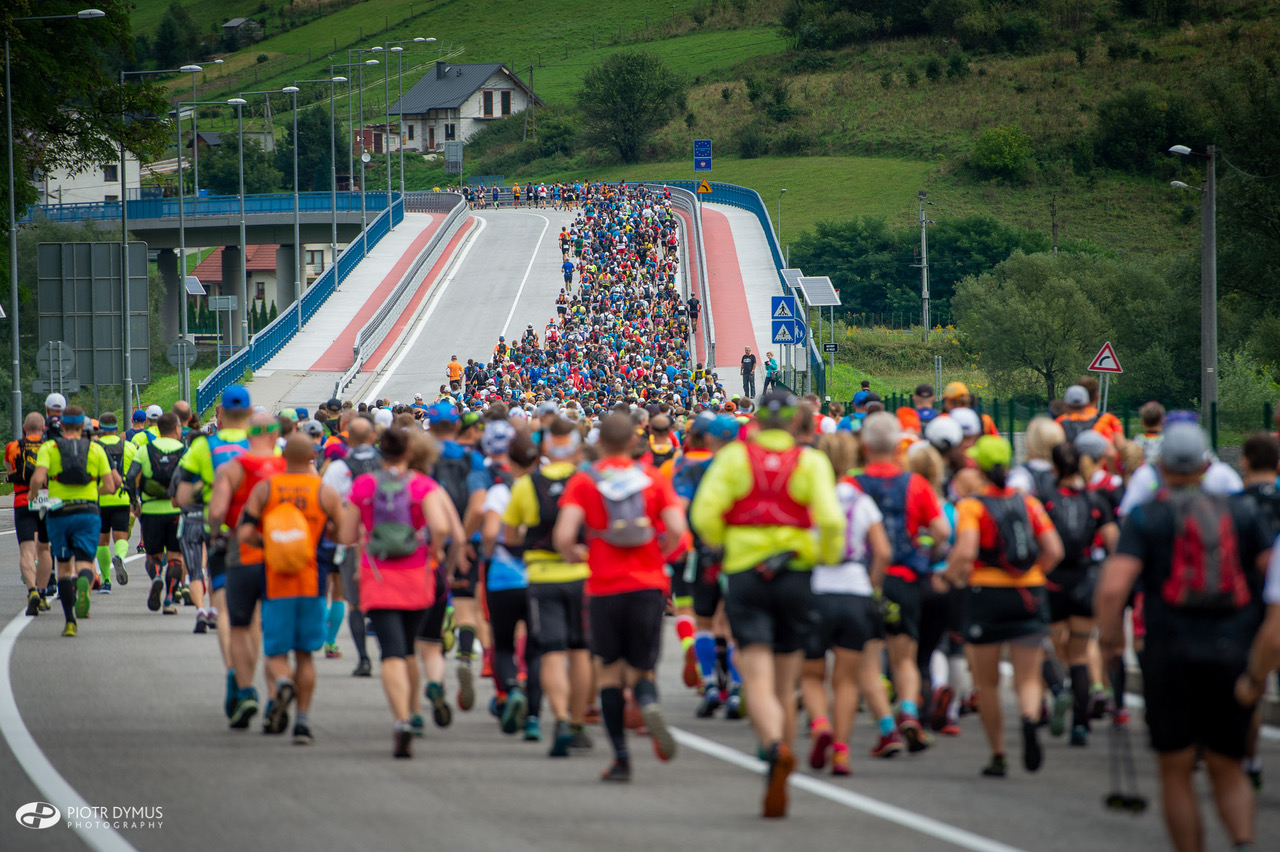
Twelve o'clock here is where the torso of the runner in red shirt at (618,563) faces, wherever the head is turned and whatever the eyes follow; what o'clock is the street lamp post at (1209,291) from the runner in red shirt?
The street lamp post is roughly at 1 o'clock from the runner in red shirt.

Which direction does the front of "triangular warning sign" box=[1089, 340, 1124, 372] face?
toward the camera

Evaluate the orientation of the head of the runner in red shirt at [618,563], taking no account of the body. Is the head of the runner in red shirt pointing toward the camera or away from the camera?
away from the camera

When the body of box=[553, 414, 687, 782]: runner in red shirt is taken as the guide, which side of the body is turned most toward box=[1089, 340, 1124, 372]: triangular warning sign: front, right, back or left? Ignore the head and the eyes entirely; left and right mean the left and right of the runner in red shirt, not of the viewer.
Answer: front

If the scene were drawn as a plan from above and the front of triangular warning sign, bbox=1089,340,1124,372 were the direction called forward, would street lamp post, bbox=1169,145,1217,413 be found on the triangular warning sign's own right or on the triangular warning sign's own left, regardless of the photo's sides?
on the triangular warning sign's own left

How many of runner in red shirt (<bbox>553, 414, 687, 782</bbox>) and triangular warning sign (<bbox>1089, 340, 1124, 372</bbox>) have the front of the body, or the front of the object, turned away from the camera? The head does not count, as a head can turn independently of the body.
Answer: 1

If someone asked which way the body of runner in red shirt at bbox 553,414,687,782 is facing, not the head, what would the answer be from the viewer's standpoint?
away from the camera

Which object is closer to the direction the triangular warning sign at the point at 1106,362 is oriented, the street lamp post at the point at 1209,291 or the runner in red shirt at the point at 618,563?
the runner in red shirt

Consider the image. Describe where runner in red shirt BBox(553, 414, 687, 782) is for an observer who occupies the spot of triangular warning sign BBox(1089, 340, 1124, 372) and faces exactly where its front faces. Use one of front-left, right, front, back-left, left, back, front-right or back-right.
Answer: front

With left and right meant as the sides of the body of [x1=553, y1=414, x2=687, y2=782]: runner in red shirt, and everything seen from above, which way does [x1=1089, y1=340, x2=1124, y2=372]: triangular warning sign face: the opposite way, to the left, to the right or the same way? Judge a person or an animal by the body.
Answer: the opposite way
